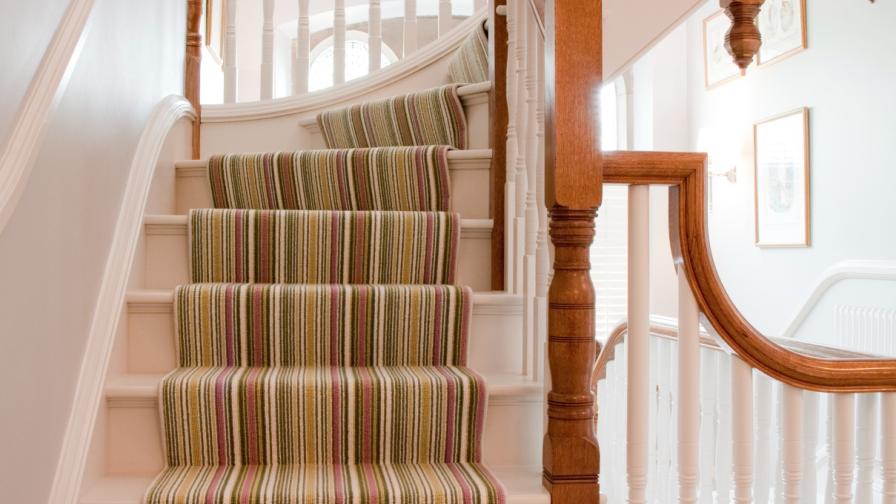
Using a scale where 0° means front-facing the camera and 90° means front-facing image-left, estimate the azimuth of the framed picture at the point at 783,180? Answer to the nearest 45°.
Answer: approximately 45°
